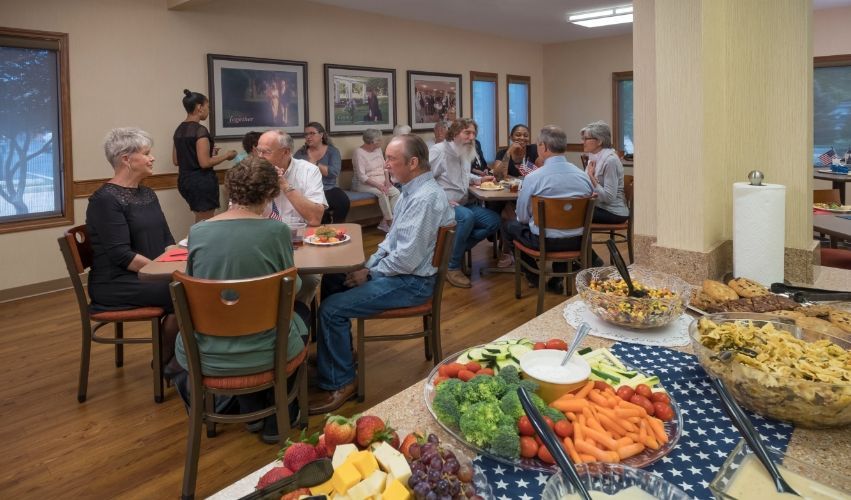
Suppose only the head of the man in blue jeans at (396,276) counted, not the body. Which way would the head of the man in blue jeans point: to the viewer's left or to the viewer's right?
to the viewer's left

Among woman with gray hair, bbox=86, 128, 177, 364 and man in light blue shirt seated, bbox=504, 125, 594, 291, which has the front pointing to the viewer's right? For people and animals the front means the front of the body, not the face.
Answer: the woman with gray hair

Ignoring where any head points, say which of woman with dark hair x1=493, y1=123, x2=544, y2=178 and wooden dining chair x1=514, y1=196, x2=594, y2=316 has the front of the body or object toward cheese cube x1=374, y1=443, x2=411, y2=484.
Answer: the woman with dark hair

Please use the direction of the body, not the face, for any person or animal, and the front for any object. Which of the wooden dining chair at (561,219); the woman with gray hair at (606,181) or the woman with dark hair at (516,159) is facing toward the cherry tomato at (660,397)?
the woman with dark hair

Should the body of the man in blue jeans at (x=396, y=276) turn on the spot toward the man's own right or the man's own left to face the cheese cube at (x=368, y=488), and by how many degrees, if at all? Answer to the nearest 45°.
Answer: approximately 90° to the man's own left

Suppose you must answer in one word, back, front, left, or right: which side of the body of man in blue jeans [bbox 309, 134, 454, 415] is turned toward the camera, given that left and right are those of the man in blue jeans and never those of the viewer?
left

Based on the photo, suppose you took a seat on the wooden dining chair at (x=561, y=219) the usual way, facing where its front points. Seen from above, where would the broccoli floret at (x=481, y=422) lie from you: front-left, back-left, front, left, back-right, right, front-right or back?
back-left

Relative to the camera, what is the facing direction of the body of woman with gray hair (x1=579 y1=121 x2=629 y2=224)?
to the viewer's left

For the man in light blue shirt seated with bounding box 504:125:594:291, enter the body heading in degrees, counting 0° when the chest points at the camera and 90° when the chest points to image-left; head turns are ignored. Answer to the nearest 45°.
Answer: approximately 135°

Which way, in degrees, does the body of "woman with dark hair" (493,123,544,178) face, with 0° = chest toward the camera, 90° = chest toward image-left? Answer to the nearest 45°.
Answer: approximately 0°

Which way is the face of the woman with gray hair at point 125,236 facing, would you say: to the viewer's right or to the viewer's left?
to the viewer's right

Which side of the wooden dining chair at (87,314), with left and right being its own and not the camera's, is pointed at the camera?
right
